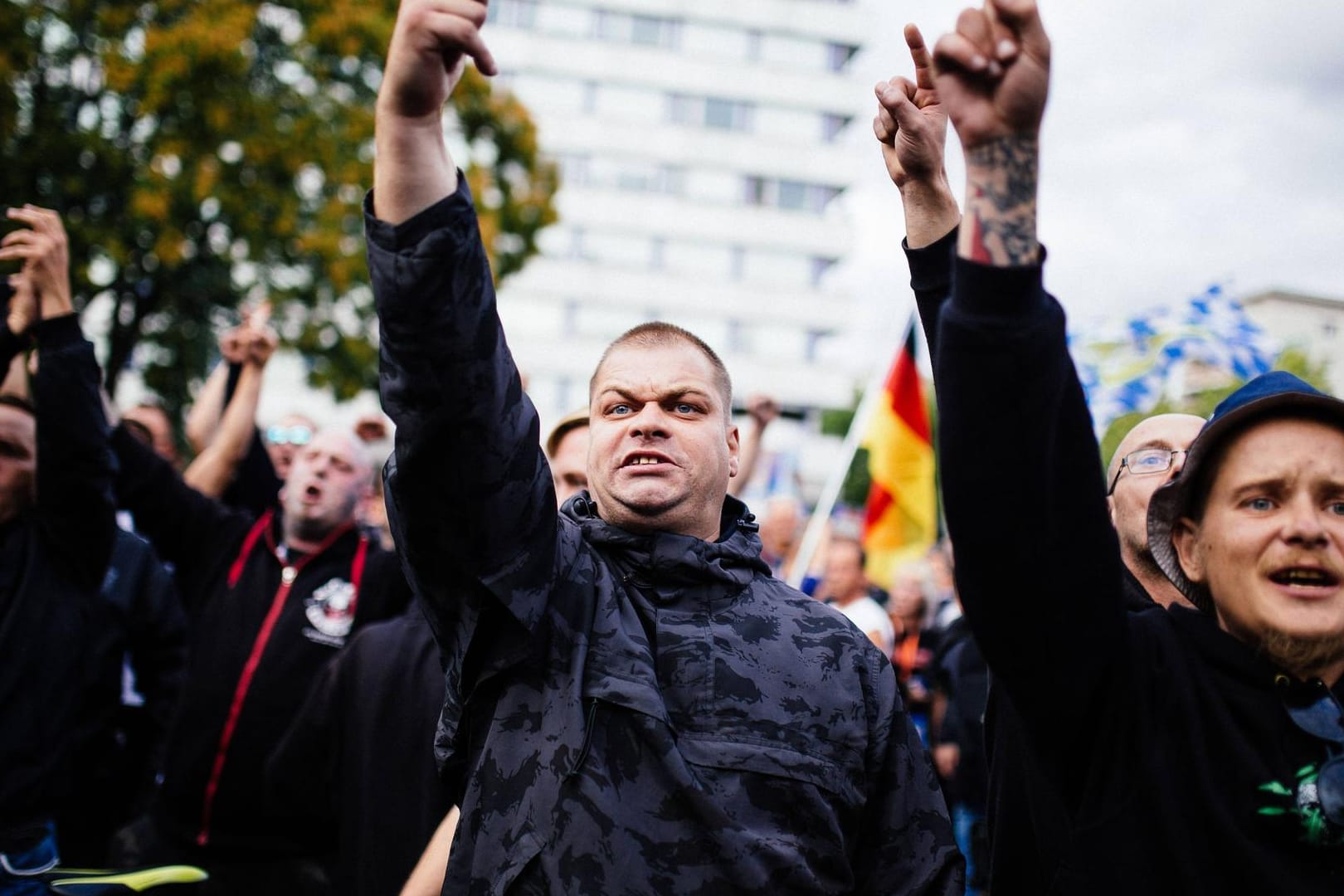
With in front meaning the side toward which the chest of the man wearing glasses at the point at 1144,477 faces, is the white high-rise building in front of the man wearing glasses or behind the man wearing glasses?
behind

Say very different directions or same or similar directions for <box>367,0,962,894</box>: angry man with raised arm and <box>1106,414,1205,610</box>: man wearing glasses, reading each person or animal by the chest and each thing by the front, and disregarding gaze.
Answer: same or similar directions

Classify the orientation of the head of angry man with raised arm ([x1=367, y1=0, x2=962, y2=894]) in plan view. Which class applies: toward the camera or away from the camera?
toward the camera

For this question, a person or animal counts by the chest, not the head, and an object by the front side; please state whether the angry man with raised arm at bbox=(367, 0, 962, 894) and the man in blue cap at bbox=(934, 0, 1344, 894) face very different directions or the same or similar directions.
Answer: same or similar directions

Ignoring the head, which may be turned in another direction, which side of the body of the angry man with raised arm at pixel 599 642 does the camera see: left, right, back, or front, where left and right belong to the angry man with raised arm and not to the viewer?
front

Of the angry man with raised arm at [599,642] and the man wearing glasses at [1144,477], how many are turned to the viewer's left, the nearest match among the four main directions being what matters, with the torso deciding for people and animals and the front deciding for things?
0
